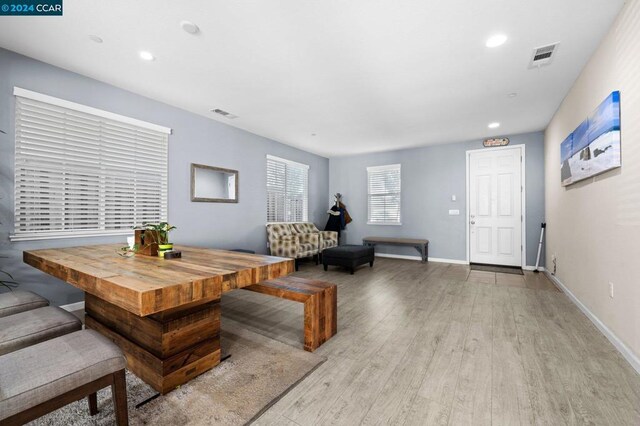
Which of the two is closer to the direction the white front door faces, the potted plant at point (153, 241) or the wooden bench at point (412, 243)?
the potted plant

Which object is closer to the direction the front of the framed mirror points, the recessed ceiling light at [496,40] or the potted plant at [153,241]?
the recessed ceiling light

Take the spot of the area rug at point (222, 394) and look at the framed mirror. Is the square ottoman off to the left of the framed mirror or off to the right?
right

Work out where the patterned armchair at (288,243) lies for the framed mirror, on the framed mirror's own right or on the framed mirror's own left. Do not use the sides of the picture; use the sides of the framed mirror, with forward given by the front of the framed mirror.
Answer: on the framed mirror's own left

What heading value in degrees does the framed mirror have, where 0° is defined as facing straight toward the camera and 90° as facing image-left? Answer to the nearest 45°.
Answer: approximately 315°

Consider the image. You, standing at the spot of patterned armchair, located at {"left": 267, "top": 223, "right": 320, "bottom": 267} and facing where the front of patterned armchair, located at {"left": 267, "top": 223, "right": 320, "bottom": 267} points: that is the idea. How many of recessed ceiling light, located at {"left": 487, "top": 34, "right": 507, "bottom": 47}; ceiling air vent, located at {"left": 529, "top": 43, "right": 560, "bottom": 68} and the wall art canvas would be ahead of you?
3

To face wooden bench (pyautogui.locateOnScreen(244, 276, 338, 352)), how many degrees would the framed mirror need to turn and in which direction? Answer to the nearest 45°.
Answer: approximately 45° to its right

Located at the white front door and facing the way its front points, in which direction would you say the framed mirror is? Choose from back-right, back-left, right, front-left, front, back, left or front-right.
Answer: front-right

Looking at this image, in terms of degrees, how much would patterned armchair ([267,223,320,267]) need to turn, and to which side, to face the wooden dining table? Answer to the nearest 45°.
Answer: approximately 45° to its right

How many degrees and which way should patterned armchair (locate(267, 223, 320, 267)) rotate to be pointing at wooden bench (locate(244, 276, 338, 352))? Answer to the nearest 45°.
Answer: approximately 45° to its right
